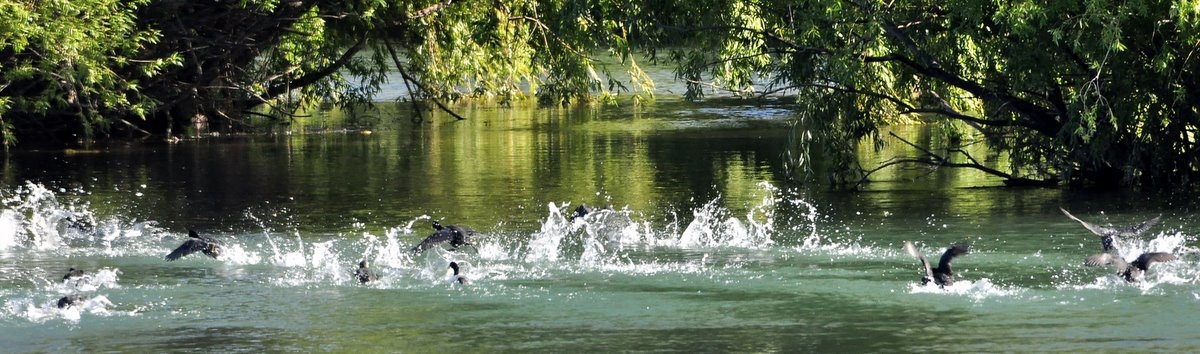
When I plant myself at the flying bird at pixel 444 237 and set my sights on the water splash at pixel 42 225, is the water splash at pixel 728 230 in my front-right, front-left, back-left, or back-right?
back-right

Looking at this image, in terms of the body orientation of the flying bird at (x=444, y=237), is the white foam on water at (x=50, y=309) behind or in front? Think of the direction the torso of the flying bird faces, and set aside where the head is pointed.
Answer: in front

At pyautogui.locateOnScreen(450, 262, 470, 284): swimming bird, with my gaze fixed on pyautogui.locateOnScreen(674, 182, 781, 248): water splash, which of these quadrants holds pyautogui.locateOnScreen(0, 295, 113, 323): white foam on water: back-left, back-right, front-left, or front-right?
back-left

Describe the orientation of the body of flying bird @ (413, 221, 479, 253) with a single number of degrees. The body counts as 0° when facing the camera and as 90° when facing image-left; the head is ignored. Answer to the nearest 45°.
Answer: approximately 90°

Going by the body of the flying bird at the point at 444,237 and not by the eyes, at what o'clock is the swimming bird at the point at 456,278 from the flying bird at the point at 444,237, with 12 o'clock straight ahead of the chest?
the swimming bird at the point at 456,278 is roughly at 9 o'clock from the flying bird at the point at 444,237.

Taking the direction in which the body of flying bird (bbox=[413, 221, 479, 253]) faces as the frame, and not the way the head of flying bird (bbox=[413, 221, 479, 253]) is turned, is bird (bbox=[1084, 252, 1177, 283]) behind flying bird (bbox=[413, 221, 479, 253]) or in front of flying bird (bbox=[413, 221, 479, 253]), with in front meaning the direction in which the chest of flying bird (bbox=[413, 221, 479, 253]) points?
behind

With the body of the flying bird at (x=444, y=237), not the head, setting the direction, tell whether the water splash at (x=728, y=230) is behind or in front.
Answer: behind
